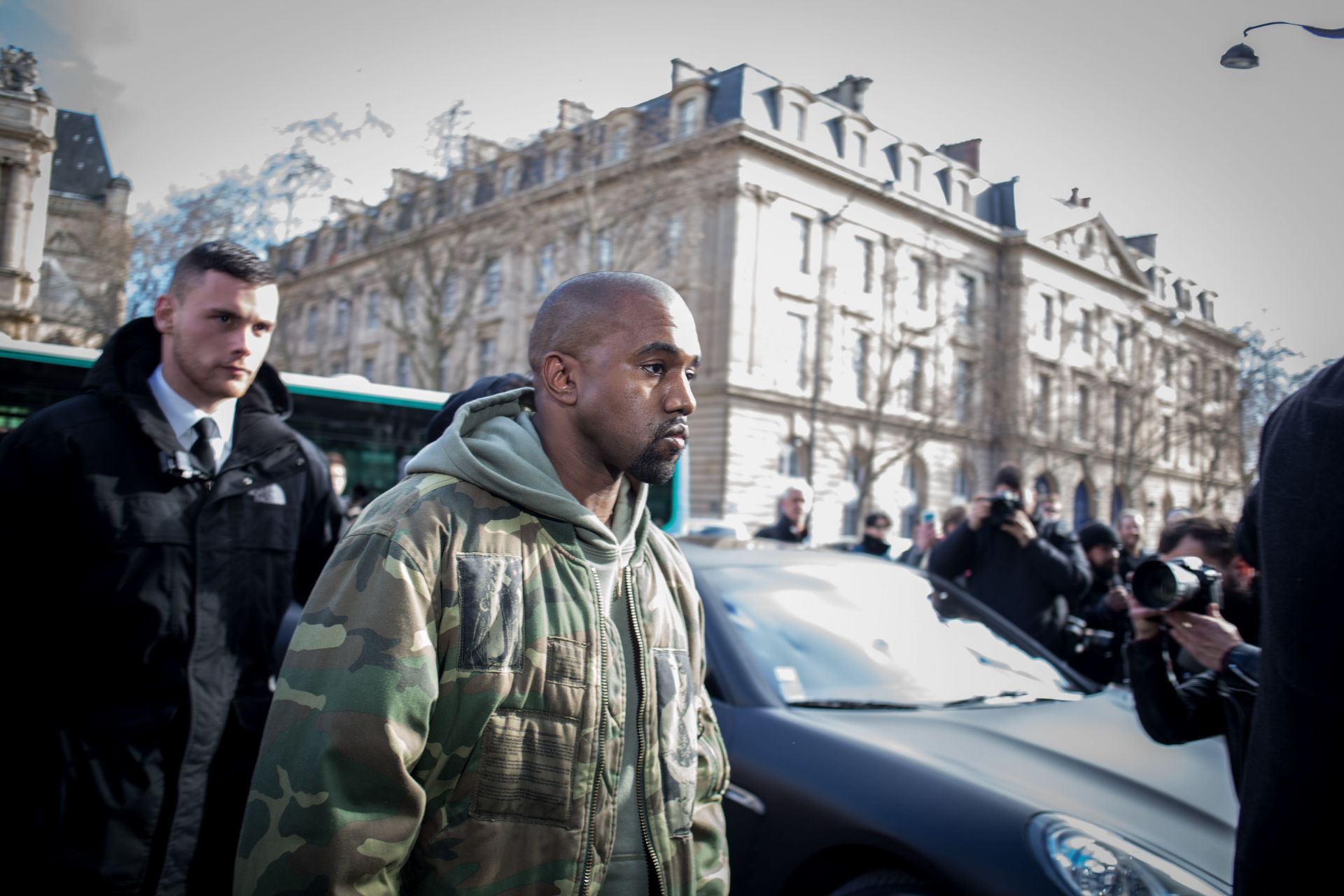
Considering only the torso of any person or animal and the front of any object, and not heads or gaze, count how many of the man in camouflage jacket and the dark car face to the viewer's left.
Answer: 0

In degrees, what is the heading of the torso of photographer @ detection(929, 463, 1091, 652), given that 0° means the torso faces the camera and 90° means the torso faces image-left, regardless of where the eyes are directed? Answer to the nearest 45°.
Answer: approximately 0°

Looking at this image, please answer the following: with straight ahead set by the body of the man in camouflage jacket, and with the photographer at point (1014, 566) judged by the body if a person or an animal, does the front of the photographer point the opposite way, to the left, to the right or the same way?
to the right

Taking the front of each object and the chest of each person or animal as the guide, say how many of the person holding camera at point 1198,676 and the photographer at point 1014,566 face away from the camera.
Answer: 0

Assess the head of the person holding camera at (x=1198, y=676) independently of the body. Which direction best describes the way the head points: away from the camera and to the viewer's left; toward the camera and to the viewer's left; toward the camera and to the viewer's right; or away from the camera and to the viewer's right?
toward the camera and to the viewer's left

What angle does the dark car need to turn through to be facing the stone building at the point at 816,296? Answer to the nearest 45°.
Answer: approximately 135° to its left

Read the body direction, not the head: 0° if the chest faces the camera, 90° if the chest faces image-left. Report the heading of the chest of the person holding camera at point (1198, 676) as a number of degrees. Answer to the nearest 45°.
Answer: approximately 45°

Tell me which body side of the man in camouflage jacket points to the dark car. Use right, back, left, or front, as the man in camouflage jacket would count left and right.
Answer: left

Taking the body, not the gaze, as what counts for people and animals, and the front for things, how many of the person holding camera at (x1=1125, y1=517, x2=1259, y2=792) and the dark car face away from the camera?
0

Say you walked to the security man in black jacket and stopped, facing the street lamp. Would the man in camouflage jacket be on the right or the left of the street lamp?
right

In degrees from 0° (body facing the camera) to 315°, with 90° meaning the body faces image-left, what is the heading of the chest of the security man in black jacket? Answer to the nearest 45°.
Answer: approximately 315°
